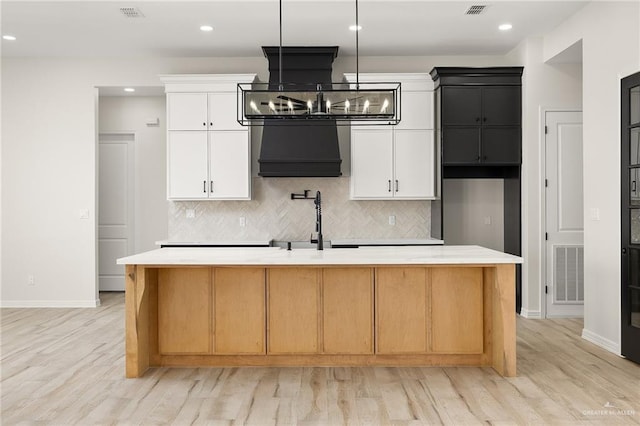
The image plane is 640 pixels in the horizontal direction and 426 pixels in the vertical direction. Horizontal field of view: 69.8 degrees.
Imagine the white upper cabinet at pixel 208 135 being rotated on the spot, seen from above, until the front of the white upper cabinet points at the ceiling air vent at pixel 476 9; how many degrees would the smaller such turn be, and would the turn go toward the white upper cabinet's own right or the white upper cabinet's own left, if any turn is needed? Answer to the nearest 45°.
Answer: approximately 45° to the white upper cabinet's own left

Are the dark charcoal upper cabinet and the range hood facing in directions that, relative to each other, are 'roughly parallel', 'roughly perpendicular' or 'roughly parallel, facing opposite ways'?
roughly parallel

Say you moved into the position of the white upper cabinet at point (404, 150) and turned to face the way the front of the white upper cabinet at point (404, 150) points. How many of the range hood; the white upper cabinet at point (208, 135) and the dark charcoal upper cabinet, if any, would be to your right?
2

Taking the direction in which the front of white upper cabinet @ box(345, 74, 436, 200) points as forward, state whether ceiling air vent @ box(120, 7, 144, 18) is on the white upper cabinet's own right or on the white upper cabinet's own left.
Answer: on the white upper cabinet's own right

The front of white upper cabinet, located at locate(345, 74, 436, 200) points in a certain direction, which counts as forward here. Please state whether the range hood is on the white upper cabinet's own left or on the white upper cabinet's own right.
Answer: on the white upper cabinet's own right

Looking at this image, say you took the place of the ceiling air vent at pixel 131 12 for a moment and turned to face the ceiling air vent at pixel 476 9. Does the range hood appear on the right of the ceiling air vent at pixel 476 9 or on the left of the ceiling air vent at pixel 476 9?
left

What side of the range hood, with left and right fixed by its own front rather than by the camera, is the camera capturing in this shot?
front

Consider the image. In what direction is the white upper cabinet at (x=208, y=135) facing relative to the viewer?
toward the camera

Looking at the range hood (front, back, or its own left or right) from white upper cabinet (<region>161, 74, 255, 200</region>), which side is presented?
right

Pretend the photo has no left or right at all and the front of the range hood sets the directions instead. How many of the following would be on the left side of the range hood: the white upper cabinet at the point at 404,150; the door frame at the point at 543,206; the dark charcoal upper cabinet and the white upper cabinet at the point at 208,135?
3

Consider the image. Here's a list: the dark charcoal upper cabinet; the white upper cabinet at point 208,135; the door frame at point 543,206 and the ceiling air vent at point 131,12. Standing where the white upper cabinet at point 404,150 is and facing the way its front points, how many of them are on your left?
2

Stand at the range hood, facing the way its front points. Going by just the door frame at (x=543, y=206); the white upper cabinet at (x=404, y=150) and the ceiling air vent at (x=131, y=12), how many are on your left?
2

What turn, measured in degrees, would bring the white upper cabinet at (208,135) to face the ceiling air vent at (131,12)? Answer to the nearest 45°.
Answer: approximately 45° to its right

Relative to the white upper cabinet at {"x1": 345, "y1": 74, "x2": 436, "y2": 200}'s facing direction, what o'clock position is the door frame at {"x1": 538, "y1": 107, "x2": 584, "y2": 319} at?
The door frame is roughly at 9 o'clock from the white upper cabinet.

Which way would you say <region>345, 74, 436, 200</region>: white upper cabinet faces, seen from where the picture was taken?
facing the viewer

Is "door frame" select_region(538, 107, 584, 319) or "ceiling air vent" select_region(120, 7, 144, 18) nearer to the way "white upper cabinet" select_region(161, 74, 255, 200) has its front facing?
the ceiling air vent
